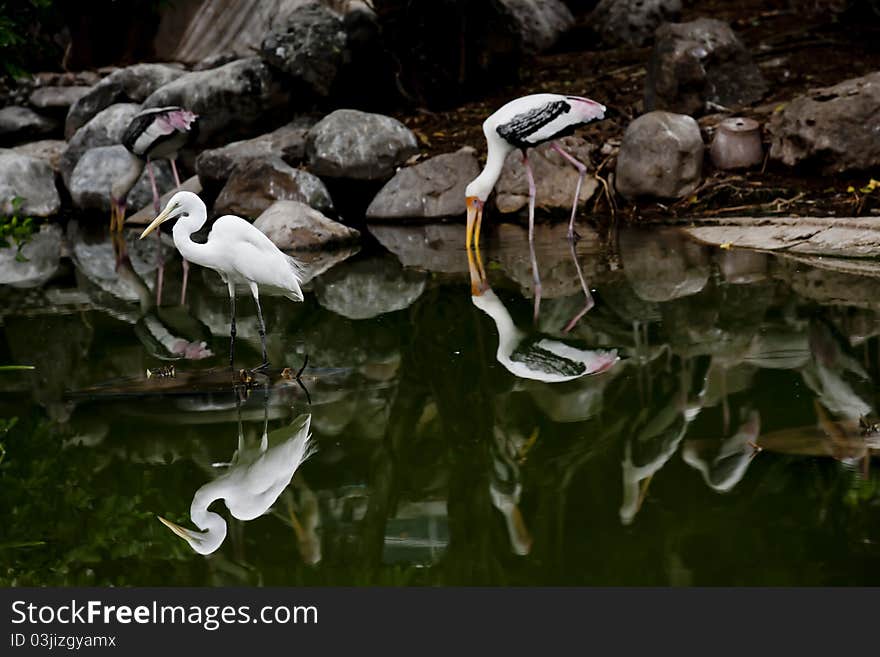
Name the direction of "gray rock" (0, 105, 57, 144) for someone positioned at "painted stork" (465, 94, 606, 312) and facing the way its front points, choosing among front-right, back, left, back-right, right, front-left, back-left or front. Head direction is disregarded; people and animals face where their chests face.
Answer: front-right

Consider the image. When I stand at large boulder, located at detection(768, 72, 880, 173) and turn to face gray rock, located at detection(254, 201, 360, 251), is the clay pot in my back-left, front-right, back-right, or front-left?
front-right

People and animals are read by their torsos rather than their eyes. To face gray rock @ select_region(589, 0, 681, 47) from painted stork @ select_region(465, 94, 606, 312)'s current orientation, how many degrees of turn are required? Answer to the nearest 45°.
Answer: approximately 90° to its right

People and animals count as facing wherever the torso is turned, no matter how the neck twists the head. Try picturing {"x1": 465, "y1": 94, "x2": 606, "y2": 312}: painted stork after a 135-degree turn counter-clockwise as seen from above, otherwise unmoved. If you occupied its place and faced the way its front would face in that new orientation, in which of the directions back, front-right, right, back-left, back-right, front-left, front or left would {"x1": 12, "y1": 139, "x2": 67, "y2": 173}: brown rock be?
back

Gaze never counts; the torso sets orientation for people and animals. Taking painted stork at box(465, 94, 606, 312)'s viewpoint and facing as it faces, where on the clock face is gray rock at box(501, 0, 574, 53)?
The gray rock is roughly at 3 o'clock from the painted stork.

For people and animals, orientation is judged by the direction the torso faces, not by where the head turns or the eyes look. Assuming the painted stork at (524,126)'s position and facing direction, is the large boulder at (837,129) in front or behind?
behind

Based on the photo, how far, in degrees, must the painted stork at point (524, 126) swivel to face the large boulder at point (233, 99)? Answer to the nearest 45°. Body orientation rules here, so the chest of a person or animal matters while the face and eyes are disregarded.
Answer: approximately 45° to its right

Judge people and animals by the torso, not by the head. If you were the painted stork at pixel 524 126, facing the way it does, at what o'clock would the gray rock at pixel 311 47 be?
The gray rock is roughly at 2 o'clock from the painted stork.

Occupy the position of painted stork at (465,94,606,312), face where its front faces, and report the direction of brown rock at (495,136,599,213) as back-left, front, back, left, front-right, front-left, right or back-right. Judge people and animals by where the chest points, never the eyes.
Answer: right

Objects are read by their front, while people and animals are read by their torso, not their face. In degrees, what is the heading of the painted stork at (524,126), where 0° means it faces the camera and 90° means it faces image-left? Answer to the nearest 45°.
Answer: approximately 90°

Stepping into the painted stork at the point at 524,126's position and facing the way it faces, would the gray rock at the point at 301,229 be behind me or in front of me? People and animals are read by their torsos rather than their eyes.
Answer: in front

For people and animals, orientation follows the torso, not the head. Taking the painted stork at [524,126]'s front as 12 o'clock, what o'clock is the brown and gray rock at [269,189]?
The brown and gray rock is roughly at 1 o'clock from the painted stork.

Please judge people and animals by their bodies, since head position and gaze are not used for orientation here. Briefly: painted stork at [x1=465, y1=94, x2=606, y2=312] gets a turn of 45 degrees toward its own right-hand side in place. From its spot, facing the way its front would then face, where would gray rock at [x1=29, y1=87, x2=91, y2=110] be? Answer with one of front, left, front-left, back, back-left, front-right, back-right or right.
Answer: front

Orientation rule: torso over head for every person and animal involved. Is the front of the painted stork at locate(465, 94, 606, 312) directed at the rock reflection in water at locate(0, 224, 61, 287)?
yes

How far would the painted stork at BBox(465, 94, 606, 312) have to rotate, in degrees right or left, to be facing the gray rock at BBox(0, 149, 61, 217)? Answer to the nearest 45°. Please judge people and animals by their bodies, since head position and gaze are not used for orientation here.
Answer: approximately 45° to its right

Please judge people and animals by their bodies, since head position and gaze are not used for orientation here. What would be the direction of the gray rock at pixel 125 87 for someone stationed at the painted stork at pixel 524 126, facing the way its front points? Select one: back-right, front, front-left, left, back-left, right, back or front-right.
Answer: front-right

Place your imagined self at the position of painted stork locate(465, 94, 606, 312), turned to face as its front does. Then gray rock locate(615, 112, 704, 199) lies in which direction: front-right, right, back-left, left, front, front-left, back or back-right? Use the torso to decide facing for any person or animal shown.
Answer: back-right

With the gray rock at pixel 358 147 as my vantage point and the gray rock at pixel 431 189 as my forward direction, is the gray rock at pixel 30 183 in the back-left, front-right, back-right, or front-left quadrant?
back-right

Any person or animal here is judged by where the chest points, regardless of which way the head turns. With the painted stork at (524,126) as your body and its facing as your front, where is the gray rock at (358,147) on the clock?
The gray rock is roughly at 2 o'clock from the painted stork.
